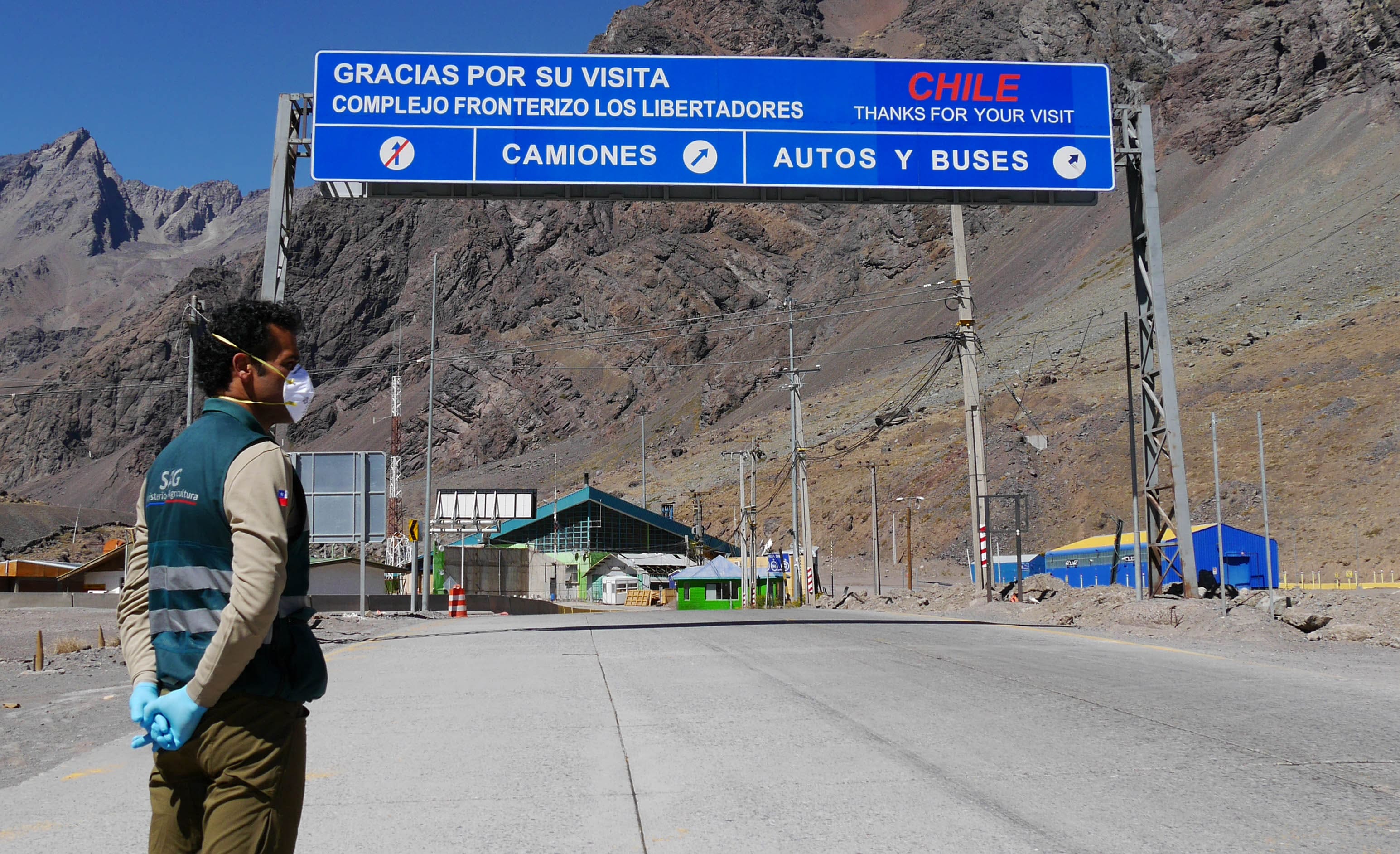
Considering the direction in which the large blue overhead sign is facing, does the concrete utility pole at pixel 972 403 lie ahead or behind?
behind

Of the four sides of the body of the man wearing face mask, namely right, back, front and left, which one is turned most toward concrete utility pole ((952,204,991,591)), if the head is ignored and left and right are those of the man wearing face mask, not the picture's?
front

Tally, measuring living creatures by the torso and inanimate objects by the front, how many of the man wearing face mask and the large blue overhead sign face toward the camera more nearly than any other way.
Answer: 1

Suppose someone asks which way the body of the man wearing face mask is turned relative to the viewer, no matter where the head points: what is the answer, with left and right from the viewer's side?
facing away from the viewer and to the right of the viewer

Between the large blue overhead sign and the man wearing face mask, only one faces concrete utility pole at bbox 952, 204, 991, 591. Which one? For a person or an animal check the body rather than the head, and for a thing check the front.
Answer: the man wearing face mask

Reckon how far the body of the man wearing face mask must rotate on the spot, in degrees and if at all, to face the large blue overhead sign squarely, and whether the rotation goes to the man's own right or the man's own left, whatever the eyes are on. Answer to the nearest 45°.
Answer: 0° — they already face it

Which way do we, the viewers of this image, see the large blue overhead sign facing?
facing the viewer

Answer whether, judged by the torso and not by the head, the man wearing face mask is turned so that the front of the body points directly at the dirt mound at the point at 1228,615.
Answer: yes

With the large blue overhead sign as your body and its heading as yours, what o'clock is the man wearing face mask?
The man wearing face mask is roughly at 12 o'clock from the large blue overhead sign.

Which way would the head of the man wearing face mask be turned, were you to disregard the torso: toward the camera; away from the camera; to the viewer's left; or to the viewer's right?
to the viewer's right

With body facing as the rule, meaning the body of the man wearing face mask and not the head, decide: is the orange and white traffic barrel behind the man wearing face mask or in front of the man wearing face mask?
in front
